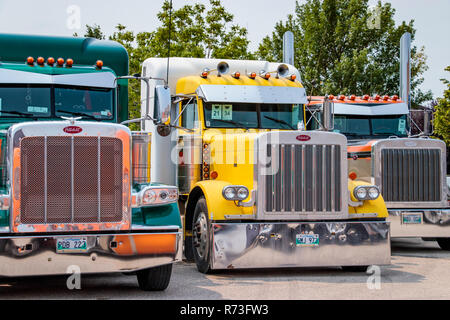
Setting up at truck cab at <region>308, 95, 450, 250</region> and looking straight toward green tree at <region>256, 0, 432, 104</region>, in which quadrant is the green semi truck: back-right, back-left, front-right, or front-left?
back-left

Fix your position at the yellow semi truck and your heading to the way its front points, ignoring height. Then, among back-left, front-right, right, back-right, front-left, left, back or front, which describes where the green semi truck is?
right

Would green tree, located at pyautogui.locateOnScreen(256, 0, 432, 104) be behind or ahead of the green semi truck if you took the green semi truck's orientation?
behind

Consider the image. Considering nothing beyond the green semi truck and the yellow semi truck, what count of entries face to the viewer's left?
0

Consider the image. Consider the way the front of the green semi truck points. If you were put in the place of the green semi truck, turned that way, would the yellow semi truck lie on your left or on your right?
on your left

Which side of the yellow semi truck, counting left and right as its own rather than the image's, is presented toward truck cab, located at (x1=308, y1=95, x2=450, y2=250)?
left

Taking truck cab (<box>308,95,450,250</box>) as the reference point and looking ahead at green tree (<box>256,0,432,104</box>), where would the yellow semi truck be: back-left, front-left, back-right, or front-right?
back-left

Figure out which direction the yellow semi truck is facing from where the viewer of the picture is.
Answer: facing the viewer and to the right of the viewer
